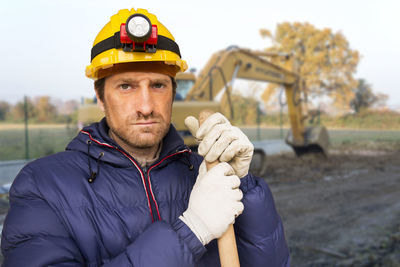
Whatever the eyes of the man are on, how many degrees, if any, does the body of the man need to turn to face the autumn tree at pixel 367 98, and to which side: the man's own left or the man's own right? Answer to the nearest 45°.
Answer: approximately 135° to the man's own left

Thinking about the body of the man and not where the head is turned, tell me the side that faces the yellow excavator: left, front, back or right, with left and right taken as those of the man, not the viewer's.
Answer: back

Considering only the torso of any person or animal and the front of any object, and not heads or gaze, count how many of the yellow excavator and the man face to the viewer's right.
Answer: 1

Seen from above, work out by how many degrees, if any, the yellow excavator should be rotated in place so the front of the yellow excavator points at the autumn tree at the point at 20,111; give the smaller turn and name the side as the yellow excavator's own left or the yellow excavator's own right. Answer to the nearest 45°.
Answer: approximately 135° to the yellow excavator's own left

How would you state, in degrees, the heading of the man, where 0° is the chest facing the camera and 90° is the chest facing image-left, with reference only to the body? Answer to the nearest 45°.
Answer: approximately 0°

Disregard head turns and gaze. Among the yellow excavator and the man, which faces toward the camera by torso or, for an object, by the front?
the man

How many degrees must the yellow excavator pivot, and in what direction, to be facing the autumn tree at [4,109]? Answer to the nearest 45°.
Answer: approximately 135° to its left

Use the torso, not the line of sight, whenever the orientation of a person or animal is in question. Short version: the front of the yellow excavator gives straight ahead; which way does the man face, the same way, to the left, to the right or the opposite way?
to the right

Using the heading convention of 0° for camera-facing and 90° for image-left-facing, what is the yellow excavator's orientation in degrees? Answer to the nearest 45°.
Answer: approximately 270°
